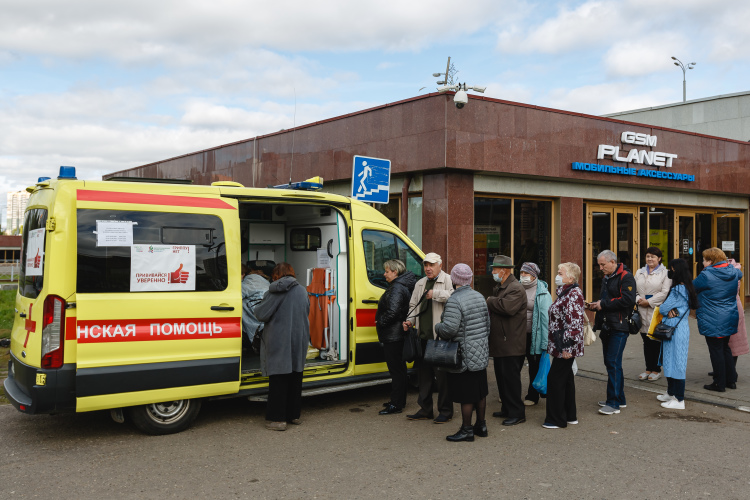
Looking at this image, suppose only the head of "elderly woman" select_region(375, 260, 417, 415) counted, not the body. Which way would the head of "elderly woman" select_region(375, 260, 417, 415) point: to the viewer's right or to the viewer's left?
to the viewer's left

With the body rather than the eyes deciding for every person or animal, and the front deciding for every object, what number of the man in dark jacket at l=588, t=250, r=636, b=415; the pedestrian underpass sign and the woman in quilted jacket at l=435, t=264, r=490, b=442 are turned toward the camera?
1

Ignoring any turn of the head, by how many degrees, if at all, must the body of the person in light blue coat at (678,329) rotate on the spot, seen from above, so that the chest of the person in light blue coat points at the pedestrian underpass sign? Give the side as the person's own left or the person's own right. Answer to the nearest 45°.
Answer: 0° — they already face it

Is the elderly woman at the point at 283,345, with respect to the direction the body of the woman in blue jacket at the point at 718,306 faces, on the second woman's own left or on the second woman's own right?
on the second woman's own left

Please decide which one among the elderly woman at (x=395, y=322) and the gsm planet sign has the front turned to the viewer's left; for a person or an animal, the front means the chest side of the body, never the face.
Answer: the elderly woman

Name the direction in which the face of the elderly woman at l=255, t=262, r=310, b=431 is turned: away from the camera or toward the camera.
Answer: away from the camera

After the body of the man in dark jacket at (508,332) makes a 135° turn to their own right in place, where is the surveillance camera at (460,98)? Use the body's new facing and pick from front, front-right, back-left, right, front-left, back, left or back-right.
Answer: front-left

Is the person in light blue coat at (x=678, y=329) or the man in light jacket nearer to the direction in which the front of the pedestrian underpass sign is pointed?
the man in light jacket

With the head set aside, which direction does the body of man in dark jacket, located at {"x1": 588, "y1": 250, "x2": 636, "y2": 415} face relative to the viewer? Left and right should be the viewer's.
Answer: facing to the left of the viewer

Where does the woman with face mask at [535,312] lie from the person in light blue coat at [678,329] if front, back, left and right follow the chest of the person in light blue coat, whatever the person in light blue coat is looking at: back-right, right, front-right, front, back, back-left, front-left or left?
front-left

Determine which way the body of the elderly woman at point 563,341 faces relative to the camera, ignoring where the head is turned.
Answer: to the viewer's left

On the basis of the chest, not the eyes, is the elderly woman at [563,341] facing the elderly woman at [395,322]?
yes

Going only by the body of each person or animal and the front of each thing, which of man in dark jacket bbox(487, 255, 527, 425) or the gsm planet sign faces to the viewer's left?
the man in dark jacket

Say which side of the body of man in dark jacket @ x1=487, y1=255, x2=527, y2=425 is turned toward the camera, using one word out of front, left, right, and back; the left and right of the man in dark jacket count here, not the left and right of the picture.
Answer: left

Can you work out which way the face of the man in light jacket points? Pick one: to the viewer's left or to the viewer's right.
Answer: to the viewer's left

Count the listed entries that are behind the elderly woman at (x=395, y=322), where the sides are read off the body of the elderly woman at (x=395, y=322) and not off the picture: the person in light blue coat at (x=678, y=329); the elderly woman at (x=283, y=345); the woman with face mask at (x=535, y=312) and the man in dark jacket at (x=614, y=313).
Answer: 3

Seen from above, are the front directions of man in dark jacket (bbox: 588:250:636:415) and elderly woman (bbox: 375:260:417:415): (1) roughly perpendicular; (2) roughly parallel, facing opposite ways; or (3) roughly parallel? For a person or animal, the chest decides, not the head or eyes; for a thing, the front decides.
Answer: roughly parallel

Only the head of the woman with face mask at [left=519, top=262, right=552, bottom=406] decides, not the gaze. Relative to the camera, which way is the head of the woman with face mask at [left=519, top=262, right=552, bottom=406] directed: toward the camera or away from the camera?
toward the camera
